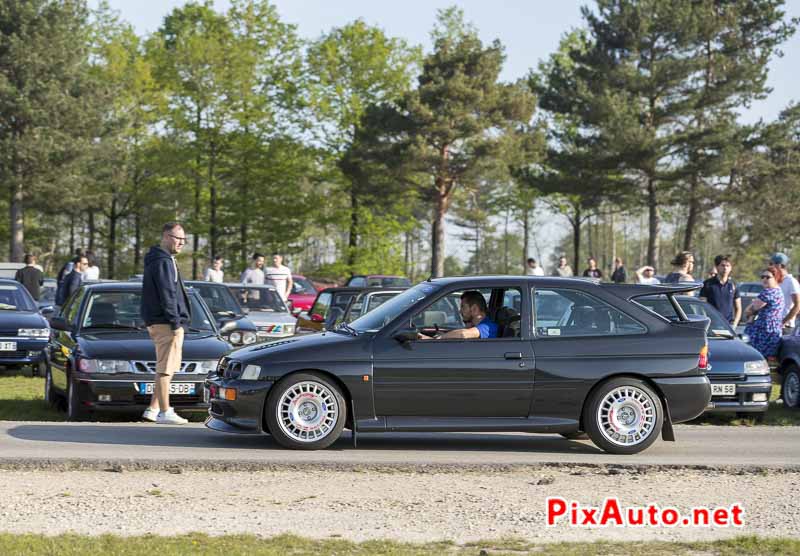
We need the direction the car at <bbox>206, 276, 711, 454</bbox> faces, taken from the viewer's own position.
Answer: facing to the left of the viewer

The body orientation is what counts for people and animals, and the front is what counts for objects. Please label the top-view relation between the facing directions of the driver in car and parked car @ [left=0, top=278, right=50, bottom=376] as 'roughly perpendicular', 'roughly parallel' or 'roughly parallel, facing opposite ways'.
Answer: roughly perpendicular

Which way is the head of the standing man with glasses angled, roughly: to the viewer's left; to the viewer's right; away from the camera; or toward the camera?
to the viewer's right

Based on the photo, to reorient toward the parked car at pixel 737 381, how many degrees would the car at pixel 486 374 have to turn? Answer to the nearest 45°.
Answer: approximately 135° to its right

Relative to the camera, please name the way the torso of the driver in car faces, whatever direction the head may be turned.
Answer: to the viewer's left

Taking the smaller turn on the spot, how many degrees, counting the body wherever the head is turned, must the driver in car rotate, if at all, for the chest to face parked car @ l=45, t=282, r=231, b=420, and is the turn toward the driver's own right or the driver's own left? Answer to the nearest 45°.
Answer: approximately 45° to the driver's own right
